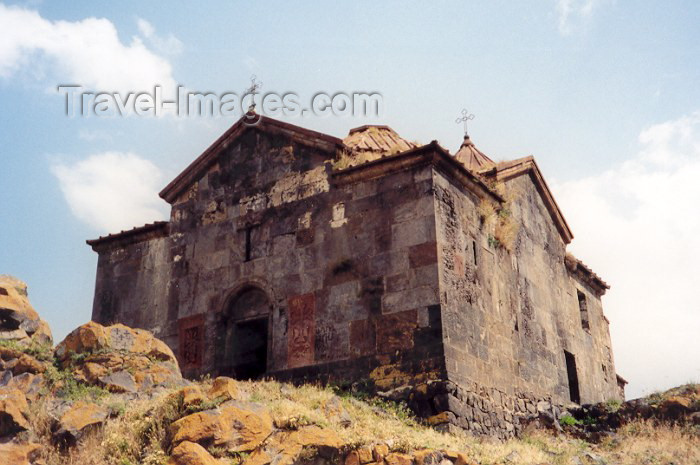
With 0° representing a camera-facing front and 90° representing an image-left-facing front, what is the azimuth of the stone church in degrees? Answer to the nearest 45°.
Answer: approximately 45°

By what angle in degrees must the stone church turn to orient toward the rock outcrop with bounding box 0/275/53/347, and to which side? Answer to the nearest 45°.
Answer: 0° — it already faces it

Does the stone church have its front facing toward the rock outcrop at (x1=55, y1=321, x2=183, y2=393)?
yes

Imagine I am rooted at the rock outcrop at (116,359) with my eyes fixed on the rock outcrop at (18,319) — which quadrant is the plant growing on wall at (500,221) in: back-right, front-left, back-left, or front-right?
back-right
